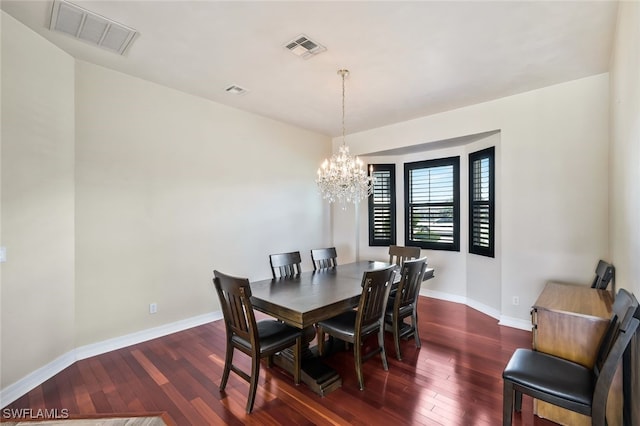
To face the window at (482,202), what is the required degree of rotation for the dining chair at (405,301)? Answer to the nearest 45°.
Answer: approximately 90° to its right

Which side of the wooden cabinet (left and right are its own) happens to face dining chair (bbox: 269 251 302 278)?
front

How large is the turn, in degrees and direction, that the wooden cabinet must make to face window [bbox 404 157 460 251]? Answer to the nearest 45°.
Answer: approximately 45° to its right

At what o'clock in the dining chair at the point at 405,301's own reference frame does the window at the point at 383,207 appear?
The window is roughly at 1 o'clock from the dining chair.

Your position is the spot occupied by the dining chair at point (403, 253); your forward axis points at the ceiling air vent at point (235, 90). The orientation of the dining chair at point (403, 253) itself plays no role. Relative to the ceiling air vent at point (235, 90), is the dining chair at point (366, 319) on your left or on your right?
left

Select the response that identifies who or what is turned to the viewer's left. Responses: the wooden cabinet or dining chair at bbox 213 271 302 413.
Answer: the wooden cabinet

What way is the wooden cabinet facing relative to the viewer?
to the viewer's left

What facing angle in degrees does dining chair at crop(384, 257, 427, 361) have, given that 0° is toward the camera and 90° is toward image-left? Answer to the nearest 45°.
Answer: approximately 135°

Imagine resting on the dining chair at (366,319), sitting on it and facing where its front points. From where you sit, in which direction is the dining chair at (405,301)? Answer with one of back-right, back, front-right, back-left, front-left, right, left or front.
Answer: right

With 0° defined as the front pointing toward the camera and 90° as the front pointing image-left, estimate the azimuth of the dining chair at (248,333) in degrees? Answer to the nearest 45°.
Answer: approximately 225°

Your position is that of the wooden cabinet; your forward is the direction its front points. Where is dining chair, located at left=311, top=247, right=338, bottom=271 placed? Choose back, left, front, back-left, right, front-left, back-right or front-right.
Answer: front

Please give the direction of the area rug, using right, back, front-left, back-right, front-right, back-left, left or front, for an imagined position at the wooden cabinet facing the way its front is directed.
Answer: front-left

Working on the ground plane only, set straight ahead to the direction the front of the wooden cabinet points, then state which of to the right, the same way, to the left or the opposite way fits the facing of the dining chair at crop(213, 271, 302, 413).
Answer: to the right

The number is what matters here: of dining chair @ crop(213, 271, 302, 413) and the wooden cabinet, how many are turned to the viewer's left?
1
